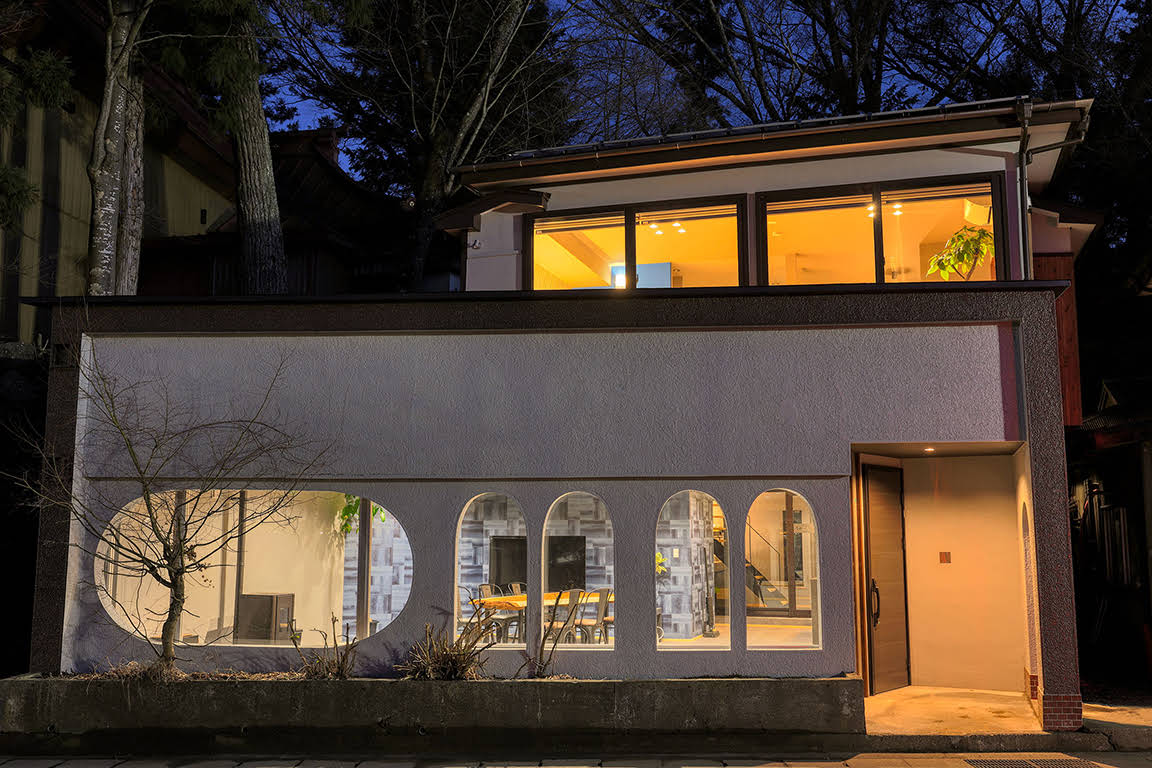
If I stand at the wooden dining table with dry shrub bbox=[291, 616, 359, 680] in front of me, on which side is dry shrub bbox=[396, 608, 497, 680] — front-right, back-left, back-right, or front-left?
front-left

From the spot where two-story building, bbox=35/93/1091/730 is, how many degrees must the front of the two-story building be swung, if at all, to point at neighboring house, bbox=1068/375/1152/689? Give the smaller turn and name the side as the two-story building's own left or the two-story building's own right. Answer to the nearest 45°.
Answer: approximately 135° to the two-story building's own left

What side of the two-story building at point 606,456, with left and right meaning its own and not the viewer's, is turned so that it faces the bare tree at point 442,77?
back

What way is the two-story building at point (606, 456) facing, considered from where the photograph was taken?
facing the viewer
